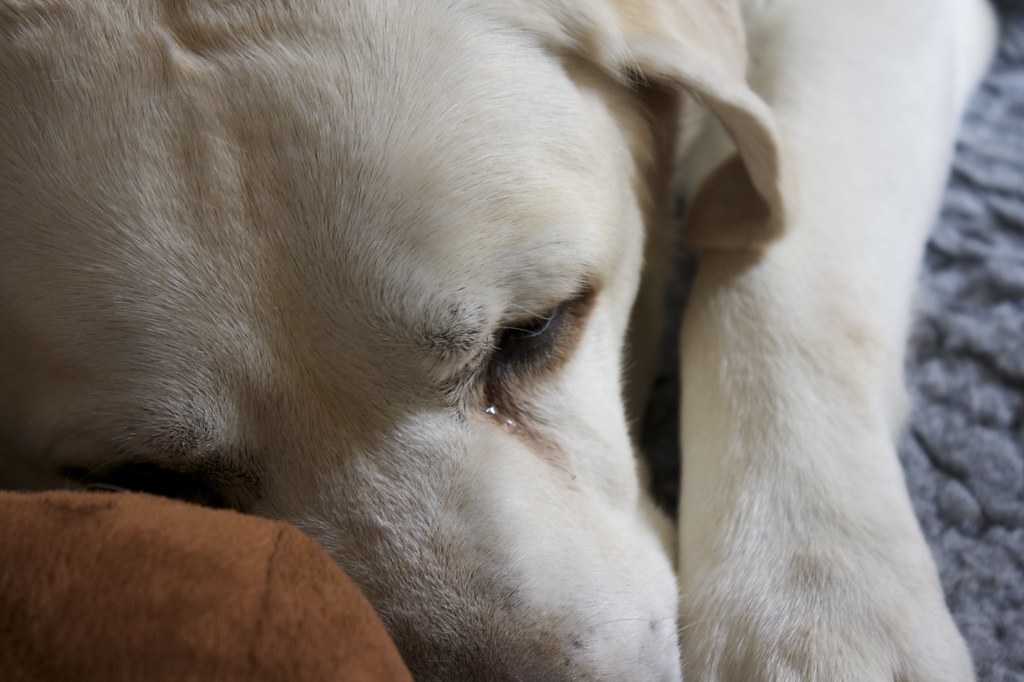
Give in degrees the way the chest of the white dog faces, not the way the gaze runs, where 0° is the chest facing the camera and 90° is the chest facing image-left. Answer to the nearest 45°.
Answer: approximately 0°
